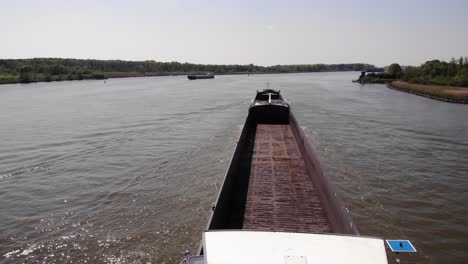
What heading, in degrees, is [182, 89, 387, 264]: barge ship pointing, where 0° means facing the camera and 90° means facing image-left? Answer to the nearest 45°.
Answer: approximately 180°
